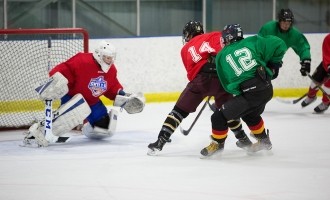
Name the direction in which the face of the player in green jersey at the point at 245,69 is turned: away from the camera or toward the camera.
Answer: away from the camera

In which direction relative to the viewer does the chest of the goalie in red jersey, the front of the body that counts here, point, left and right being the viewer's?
facing the viewer and to the right of the viewer

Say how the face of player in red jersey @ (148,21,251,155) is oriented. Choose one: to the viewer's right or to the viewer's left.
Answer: to the viewer's left

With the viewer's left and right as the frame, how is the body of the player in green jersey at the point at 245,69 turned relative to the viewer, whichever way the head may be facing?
facing away from the viewer and to the left of the viewer

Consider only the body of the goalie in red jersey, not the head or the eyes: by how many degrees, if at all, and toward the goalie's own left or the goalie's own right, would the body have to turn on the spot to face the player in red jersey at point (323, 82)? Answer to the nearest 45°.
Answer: approximately 90° to the goalie's own left

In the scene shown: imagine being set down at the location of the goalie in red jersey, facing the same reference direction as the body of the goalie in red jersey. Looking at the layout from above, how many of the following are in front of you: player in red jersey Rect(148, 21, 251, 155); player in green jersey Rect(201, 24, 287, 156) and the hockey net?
2

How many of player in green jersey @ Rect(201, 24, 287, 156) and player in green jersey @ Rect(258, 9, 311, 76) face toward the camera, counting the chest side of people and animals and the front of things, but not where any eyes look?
1

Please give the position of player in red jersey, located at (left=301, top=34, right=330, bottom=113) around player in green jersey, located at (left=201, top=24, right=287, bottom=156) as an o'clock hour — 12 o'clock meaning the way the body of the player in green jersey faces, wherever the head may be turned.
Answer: The player in red jersey is roughly at 2 o'clock from the player in green jersey.

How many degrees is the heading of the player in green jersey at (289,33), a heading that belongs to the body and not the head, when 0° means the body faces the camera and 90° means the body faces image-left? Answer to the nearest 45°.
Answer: approximately 0°

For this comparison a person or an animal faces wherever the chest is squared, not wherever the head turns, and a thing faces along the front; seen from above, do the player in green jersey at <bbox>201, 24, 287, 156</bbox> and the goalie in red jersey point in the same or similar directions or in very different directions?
very different directions

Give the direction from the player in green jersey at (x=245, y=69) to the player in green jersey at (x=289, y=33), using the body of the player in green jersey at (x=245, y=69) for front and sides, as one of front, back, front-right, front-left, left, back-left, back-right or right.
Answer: front-right

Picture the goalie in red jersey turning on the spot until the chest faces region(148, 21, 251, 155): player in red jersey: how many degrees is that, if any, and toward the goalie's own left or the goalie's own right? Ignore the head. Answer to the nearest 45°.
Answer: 0° — they already face them

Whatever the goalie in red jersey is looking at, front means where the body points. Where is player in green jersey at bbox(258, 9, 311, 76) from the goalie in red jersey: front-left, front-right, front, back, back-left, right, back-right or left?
left

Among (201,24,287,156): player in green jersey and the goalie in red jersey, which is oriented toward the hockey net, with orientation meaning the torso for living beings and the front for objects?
the player in green jersey
